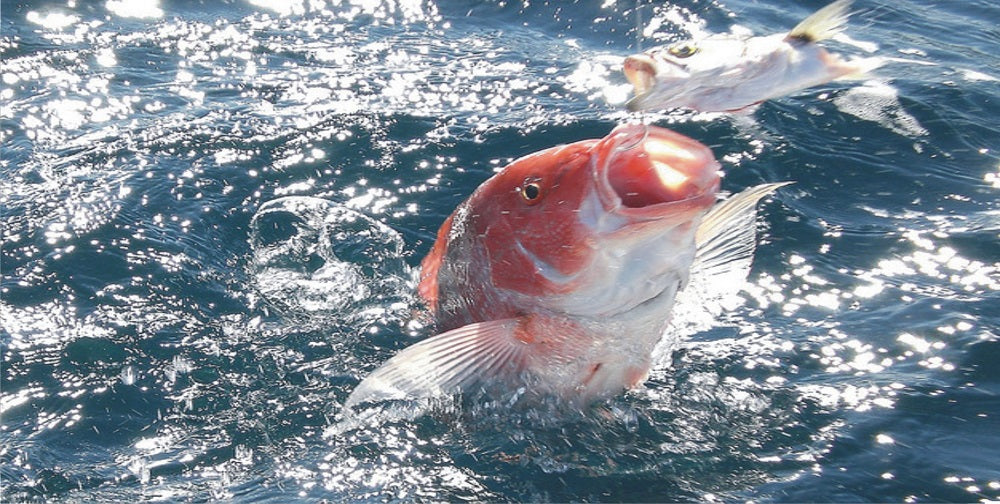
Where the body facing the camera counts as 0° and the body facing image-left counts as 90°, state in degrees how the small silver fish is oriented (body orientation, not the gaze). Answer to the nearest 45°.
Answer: approximately 90°

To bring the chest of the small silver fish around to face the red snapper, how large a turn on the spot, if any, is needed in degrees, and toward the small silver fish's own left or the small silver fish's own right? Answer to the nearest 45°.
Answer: approximately 90° to the small silver fish's own left
